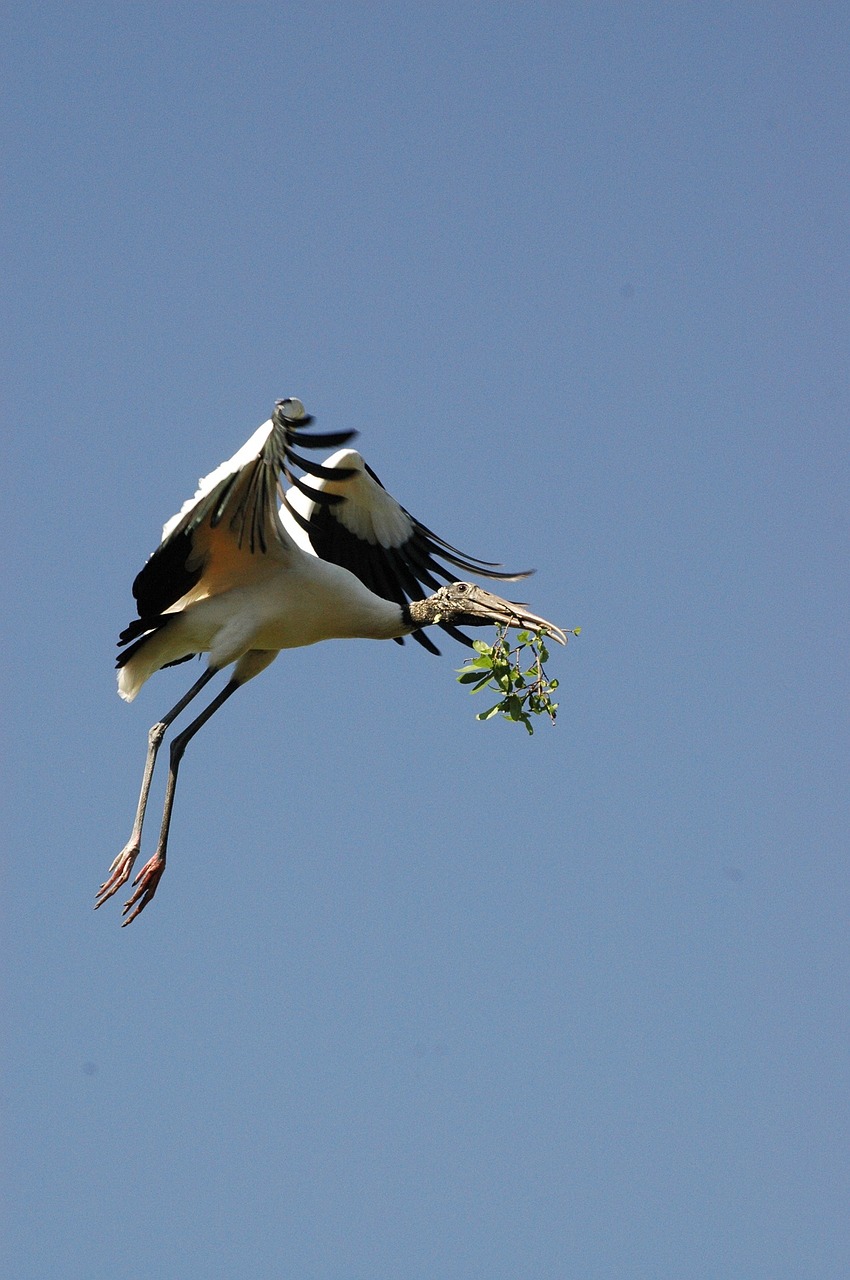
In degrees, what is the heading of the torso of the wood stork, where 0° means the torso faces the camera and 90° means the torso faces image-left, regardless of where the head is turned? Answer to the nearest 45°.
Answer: approximately 270°
